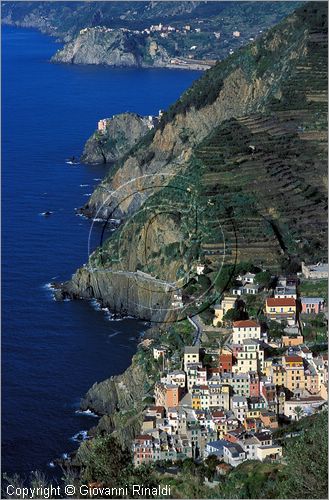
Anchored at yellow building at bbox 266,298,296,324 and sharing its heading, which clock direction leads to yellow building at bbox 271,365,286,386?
yellow building at bbox 271,365,286,386 is roughly at 12 o'clock from yellow building at bbox 266,298,296,324.

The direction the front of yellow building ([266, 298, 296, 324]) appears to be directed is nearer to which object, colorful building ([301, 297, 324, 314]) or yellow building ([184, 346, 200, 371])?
the yellow building

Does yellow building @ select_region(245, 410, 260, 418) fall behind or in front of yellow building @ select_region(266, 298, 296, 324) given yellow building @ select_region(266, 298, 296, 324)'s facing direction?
in front

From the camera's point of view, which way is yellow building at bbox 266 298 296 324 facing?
toward the camera

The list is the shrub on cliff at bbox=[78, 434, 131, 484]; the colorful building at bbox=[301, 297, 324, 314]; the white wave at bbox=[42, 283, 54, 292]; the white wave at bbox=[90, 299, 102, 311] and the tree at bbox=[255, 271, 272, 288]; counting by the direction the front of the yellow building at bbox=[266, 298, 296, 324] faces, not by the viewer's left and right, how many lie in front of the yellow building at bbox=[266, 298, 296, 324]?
1

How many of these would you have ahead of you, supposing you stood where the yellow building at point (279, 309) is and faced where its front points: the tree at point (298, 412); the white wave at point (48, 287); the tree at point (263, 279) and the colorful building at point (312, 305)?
1

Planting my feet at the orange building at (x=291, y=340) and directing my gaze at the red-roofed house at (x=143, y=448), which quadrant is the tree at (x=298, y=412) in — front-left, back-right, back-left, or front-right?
front-left

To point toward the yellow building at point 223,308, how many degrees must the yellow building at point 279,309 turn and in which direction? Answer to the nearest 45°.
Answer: approximately 90° to its right

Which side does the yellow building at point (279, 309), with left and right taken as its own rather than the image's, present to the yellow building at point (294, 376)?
front

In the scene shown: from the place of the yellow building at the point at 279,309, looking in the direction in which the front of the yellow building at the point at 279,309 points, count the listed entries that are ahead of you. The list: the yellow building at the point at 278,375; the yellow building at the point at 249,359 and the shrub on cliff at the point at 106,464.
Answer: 3

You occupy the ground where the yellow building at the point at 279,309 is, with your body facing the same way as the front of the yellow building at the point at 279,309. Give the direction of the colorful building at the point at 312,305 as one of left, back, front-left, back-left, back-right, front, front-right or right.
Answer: back-left

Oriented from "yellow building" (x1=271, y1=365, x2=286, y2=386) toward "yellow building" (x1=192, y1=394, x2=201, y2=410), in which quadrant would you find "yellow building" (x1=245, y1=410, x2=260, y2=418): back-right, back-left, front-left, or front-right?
front-left

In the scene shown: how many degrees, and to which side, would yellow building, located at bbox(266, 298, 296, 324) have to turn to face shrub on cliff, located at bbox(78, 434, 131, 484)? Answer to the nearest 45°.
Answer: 0° — it already faces it

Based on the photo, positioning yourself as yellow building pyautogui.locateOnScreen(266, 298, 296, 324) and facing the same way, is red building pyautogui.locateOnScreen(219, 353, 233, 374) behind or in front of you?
in front

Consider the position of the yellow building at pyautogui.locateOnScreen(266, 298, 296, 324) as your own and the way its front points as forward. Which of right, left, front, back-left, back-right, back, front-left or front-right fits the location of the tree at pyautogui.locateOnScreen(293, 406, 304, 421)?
front

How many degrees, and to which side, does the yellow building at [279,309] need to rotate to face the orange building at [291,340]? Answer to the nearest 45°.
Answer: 0° — it already faces it
